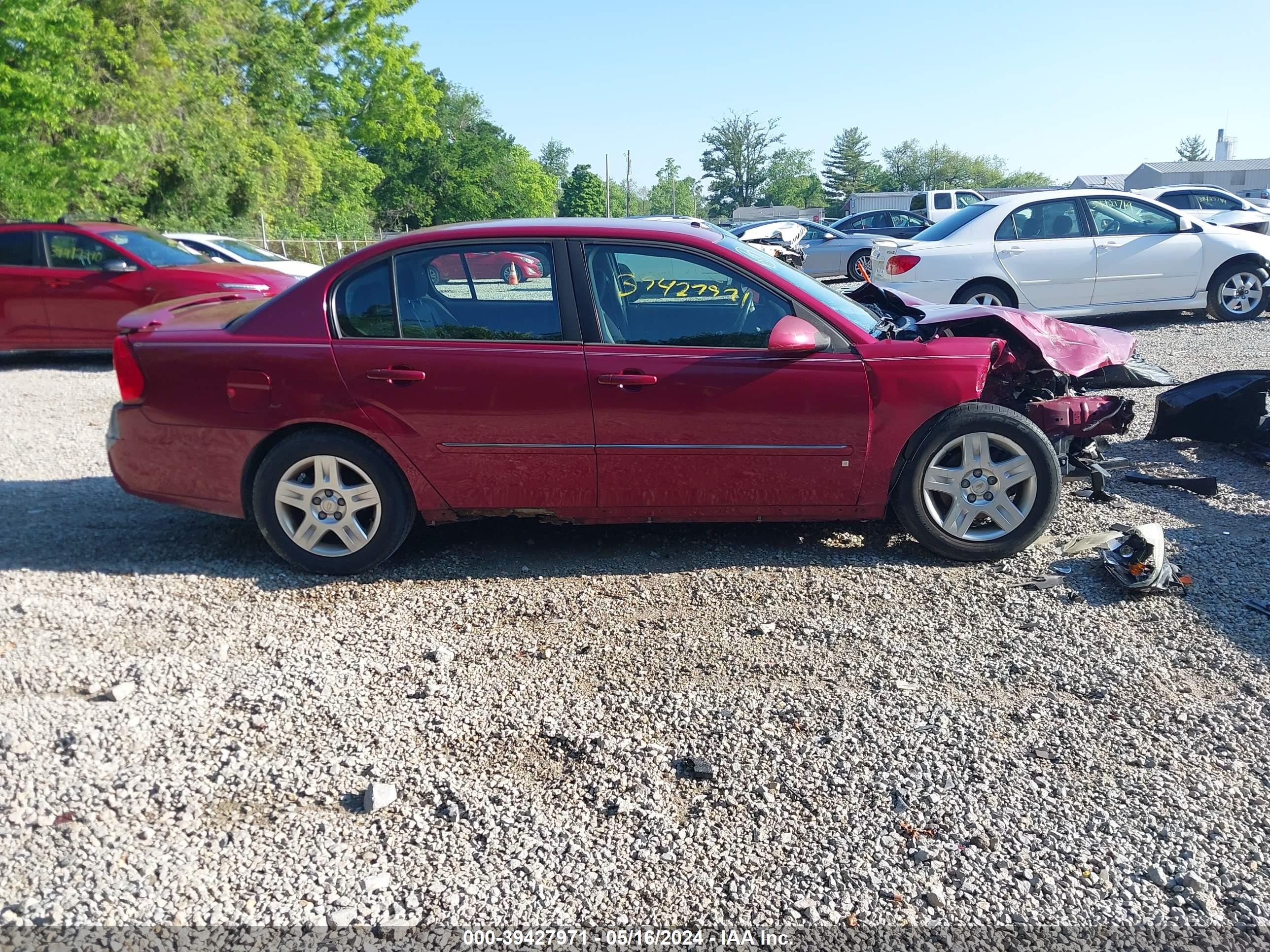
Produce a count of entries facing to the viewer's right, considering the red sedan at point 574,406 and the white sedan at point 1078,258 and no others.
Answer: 2

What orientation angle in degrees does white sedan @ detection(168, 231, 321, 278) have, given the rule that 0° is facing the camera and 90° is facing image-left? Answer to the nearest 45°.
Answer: approximately 315°

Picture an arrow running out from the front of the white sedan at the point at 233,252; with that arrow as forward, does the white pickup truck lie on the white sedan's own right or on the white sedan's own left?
on the white sedan's own left

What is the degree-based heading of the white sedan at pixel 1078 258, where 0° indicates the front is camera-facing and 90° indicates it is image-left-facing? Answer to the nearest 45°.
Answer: approximately 270°

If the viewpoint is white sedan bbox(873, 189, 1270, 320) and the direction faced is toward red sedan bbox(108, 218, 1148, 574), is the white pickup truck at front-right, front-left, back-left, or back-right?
back-right

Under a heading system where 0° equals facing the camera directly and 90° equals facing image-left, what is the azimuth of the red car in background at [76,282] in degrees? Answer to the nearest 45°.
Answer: approximately 315°

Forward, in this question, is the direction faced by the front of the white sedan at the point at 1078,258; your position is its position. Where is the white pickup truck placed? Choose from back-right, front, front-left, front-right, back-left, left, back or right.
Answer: left

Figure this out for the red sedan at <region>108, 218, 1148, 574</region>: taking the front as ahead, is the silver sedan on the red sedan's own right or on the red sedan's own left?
on the red sedan's own left

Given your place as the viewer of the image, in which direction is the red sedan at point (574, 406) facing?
facing to the right of the viewer
